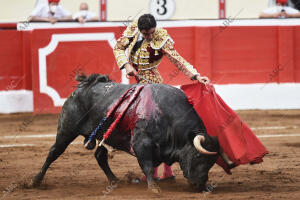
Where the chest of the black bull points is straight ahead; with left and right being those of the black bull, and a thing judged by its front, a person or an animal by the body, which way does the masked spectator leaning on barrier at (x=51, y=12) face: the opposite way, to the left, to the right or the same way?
to the right

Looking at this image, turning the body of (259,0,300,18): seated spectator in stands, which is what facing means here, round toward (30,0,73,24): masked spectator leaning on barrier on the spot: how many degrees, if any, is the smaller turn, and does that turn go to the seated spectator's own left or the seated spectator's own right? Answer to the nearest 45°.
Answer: approximately 90° to the seated spectator's own right

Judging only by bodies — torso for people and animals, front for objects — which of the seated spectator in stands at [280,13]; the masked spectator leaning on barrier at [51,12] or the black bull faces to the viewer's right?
the black bull

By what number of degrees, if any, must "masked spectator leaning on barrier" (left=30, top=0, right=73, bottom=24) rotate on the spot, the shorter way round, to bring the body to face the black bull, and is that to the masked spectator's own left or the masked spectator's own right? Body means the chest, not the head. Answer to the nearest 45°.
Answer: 0° — they already face it

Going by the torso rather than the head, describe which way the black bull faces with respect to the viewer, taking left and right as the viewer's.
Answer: facing to the right of the viewer

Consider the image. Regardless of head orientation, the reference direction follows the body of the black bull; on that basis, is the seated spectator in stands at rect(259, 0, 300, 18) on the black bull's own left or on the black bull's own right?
on the black bull's own left

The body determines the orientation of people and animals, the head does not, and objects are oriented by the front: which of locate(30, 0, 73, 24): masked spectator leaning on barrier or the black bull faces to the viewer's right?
the black bull

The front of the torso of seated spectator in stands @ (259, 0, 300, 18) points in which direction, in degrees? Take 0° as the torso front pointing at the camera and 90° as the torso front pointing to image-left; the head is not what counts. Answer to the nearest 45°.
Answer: approximately 0°

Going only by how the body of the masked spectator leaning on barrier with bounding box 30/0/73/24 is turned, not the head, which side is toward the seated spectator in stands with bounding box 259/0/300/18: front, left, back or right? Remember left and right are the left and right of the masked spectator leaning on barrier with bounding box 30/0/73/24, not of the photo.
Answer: left

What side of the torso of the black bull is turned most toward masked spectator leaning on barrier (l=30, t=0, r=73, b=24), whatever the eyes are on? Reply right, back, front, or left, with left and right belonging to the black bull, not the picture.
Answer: left

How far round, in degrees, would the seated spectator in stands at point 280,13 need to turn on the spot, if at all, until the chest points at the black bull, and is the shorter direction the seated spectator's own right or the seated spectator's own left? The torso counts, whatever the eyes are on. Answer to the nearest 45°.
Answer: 0° — they already face it
